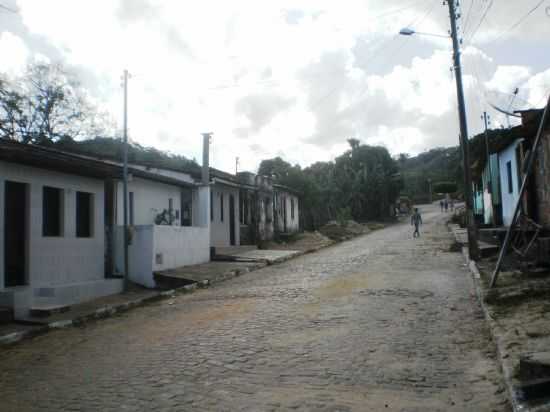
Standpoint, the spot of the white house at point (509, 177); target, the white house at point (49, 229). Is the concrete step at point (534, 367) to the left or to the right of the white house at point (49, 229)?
left

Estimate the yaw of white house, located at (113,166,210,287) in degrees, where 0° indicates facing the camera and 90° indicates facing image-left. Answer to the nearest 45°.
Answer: approximately 315°

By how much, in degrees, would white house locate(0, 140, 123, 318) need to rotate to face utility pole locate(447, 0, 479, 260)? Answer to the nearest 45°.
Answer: approximately 45° to its left

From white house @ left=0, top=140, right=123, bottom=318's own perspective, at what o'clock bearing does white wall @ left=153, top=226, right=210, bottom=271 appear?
The white wall is roughly at 9 o'clock from the white house.

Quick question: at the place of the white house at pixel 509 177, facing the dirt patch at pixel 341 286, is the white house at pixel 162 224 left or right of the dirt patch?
right

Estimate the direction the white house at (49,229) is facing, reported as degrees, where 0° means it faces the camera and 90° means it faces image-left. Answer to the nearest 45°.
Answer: approximately 315°

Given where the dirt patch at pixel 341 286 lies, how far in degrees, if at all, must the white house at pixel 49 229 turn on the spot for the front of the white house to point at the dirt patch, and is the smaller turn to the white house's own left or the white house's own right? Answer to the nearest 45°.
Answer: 0° — it already faces it

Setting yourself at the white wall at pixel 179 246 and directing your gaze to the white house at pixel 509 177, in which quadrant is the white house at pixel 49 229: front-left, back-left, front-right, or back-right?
back-right

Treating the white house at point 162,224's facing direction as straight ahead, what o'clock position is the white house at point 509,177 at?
the white house at point 509,177 is roughly at 11 o'clock from the white house at point 162,224.

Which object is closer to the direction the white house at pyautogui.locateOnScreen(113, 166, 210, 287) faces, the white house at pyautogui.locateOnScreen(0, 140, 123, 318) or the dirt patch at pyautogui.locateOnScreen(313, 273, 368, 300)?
the dirt patch

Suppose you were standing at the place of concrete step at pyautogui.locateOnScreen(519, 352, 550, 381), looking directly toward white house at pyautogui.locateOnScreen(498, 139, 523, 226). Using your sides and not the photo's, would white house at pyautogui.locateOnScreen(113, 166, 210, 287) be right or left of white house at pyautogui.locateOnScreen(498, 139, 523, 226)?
left
